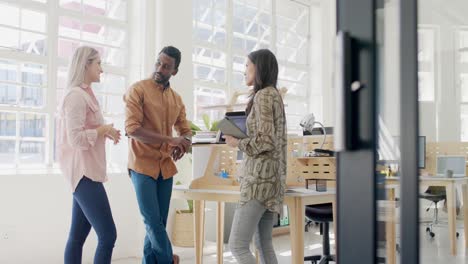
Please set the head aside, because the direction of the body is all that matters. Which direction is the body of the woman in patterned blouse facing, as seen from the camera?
to the viewer's left

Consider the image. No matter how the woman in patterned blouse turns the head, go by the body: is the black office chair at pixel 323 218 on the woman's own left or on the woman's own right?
on the woman's own right

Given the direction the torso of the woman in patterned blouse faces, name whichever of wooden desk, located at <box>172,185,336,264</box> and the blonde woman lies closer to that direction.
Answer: the blonde woman

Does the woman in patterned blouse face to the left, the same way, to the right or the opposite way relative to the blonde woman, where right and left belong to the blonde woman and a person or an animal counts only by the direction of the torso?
the opposite way

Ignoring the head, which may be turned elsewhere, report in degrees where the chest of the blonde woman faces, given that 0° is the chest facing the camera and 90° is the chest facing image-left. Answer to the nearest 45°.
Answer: approximately 270°

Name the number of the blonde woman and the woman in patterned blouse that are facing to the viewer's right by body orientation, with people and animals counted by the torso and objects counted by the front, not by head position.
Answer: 1

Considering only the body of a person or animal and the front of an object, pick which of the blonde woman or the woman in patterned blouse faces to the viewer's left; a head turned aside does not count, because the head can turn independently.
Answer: the woman in patterned blouse

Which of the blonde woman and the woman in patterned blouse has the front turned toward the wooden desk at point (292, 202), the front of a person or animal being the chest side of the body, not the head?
the blonde woman

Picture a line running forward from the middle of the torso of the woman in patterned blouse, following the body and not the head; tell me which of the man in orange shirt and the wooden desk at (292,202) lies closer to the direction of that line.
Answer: the man in orange shirt

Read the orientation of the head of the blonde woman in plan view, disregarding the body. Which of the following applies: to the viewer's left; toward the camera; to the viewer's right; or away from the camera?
to the viewer's right
